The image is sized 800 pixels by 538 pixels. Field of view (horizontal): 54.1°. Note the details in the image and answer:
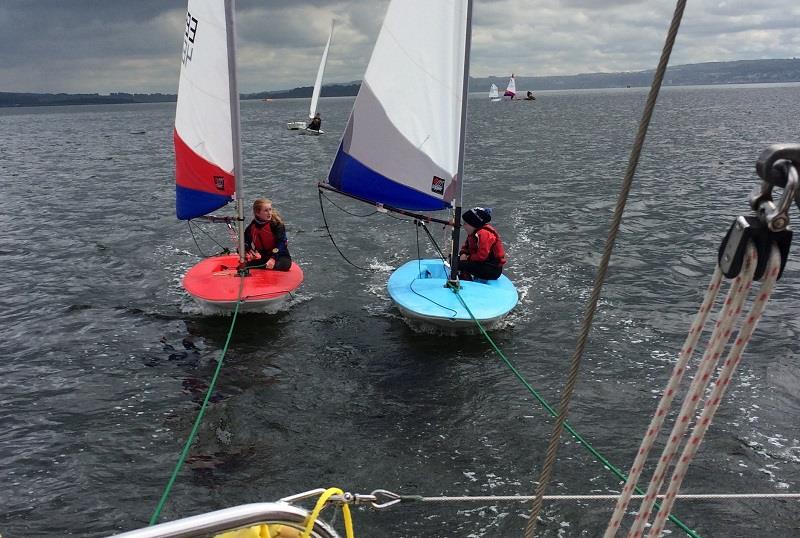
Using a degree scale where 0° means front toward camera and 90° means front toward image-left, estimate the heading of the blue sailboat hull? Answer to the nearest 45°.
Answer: approximately 0°

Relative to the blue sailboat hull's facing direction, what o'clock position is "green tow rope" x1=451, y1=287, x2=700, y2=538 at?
The green tow rope is roughly at 11 o'clock from the blue sailboat hull.

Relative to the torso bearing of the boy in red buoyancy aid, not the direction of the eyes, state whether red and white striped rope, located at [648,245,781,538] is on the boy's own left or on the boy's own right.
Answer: on the boy's own left

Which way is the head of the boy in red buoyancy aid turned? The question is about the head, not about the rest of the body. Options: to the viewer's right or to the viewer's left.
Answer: to the viewer's left

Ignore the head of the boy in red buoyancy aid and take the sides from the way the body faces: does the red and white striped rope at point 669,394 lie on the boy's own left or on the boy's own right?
on the boy's own left

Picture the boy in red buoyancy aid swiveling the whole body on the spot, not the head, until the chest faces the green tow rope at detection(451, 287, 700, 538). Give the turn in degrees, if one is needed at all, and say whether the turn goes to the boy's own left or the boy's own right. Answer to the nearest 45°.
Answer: approximately 90° to the boy's own left

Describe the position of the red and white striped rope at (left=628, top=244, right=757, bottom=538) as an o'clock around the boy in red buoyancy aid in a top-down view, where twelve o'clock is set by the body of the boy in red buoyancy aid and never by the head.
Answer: The red and white striped rope is roughly at 9 o'clock from the boy in red buoyancy aid.

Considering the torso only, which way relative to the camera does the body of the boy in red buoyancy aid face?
to the viewer's left
